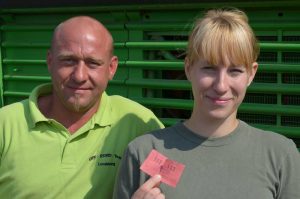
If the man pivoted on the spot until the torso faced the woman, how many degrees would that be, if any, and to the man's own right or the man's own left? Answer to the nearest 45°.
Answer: approximately 45° to the man's own left

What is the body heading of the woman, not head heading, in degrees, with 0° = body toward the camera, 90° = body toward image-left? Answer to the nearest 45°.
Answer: approximately 0°

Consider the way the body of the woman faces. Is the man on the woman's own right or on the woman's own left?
on the woman's own right

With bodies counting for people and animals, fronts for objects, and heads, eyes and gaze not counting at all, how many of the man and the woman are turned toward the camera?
2
